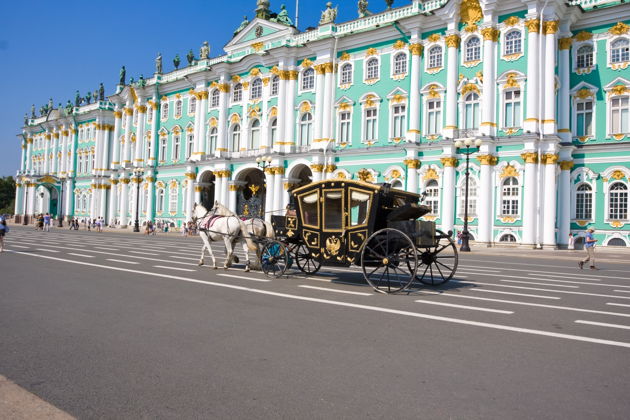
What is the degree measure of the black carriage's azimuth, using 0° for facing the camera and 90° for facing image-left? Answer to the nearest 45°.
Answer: approximately 135°

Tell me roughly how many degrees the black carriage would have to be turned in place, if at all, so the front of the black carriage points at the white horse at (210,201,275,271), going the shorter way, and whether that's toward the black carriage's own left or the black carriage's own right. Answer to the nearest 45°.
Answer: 0° — it already faces it

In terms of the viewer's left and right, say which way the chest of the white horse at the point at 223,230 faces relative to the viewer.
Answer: facing away from the viewer and to the left of the viewer

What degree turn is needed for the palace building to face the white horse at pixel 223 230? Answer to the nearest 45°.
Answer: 0° — it already faces it

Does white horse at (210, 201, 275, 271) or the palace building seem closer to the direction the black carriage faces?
the white horse

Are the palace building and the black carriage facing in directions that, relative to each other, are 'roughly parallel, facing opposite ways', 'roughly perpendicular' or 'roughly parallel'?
roughly perpendicular

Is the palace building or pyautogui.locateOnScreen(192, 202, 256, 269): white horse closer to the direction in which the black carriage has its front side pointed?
the white horse

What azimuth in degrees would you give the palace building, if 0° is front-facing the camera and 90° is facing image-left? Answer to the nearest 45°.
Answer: approximately 45°

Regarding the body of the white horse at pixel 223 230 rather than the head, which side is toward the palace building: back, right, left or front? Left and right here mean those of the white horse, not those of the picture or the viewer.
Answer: right

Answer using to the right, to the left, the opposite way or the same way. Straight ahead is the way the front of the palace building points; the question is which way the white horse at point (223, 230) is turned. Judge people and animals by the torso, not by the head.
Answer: to the right

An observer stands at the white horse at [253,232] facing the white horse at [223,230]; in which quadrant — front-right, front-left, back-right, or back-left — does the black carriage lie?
back-left
